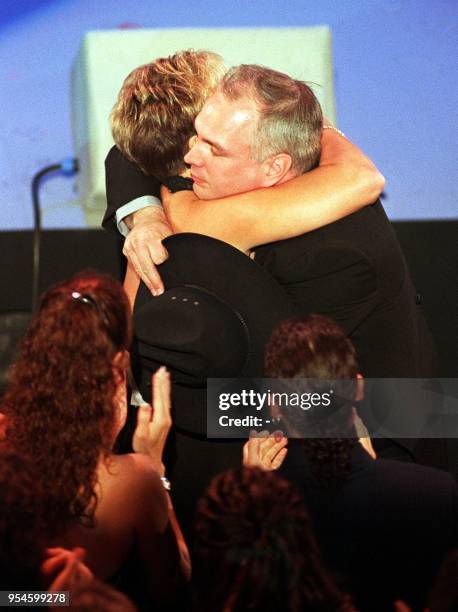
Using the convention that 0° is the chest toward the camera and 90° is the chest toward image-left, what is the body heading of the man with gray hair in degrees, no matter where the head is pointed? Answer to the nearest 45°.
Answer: approximately 90°

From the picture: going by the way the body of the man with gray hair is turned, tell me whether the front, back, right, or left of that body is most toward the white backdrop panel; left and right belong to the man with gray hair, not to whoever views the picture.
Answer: right
